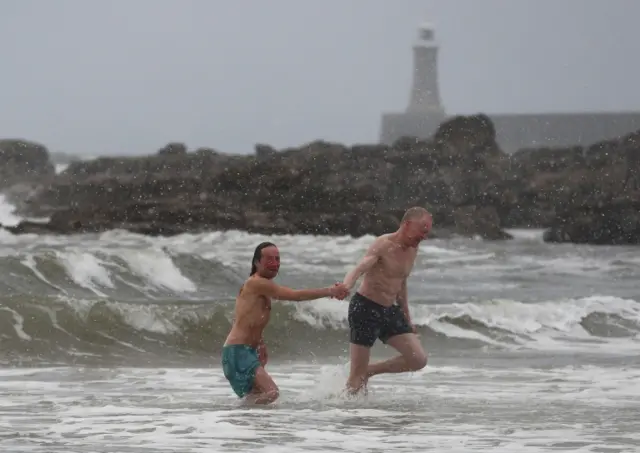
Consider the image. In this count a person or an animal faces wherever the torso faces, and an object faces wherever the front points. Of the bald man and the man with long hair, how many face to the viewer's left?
0

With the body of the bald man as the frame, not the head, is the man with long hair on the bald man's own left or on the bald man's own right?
on the bald man's own right

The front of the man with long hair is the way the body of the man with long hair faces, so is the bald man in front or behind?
in front
